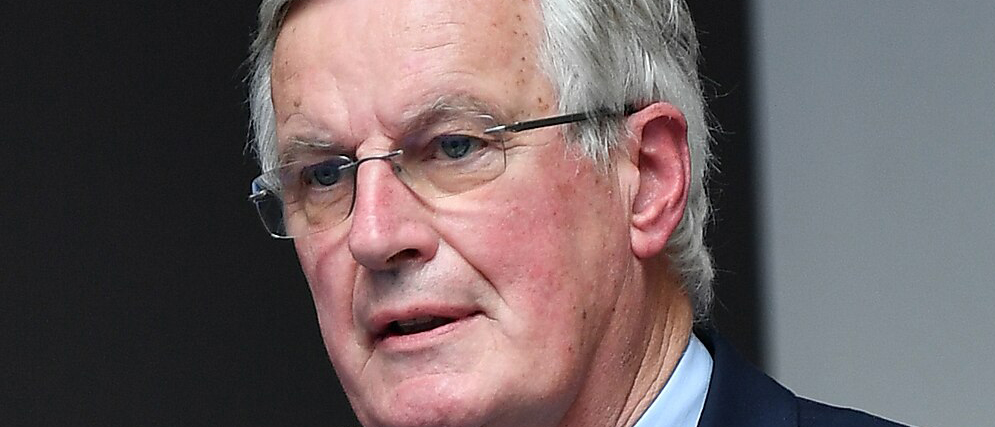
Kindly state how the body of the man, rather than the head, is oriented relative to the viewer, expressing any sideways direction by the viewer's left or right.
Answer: facing the viewer and to the left of the viewer

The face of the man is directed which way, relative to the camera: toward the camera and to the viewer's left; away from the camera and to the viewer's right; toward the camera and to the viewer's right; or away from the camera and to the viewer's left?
toward the camera and to the viewer's left
